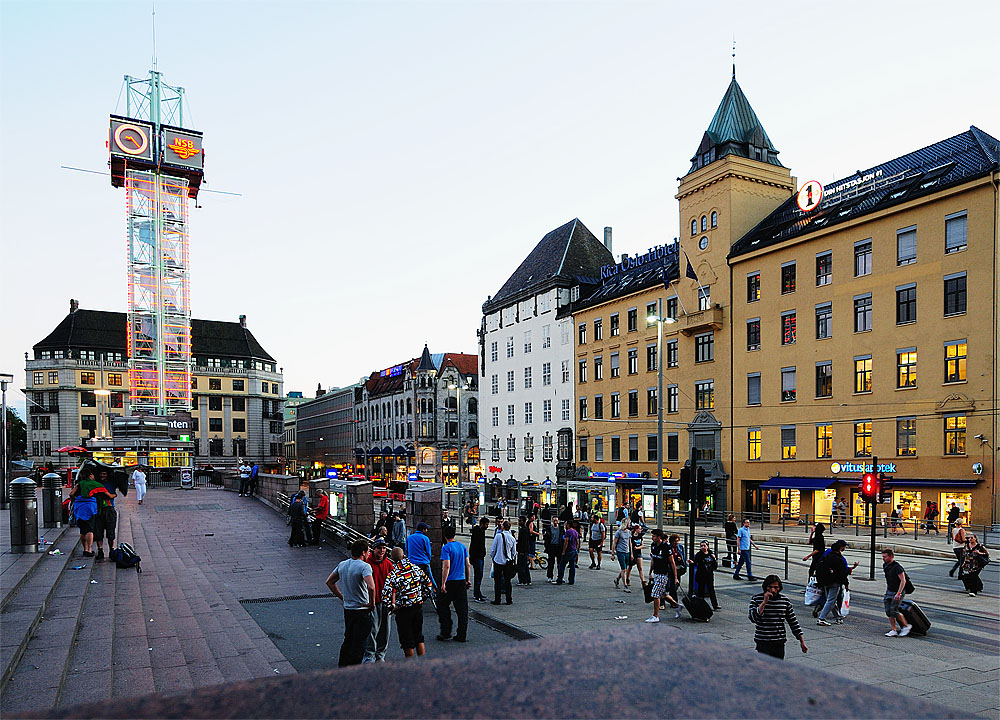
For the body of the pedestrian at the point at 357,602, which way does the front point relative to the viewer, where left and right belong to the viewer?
facing away from the viewer and to the right of the viewer

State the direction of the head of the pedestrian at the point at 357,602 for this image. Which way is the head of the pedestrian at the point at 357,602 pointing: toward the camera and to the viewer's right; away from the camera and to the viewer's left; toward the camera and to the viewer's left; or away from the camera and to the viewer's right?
away from the camera and to the viewer's right

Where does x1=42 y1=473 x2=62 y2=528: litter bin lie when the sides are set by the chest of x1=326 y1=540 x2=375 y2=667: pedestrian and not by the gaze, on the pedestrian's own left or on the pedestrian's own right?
on the pedestrian's own left
